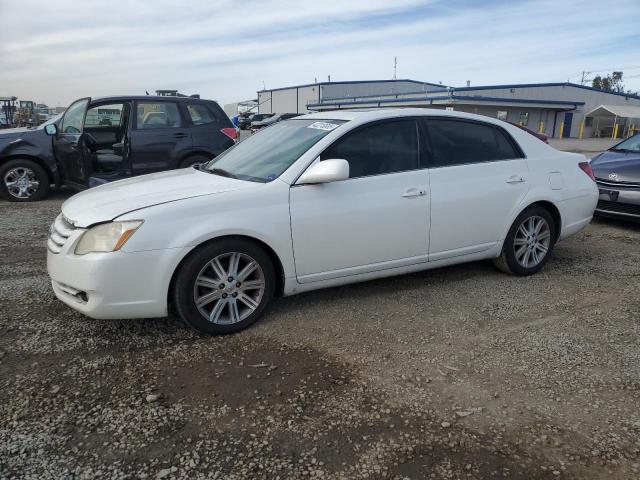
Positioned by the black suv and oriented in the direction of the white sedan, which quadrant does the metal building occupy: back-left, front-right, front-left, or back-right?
back-left

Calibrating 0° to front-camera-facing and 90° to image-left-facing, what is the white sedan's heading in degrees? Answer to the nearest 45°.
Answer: approximately 45°

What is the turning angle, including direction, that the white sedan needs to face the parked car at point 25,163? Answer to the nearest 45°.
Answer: approximately 90° to its right

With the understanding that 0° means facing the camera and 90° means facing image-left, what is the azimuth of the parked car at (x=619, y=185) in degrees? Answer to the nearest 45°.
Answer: approximately 45°

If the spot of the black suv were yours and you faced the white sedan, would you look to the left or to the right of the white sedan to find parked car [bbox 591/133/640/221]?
left

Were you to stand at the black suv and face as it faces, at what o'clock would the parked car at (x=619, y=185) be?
The parked car is roughly at 7 o'clock from the black suv.

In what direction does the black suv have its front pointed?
to the viewer's left
